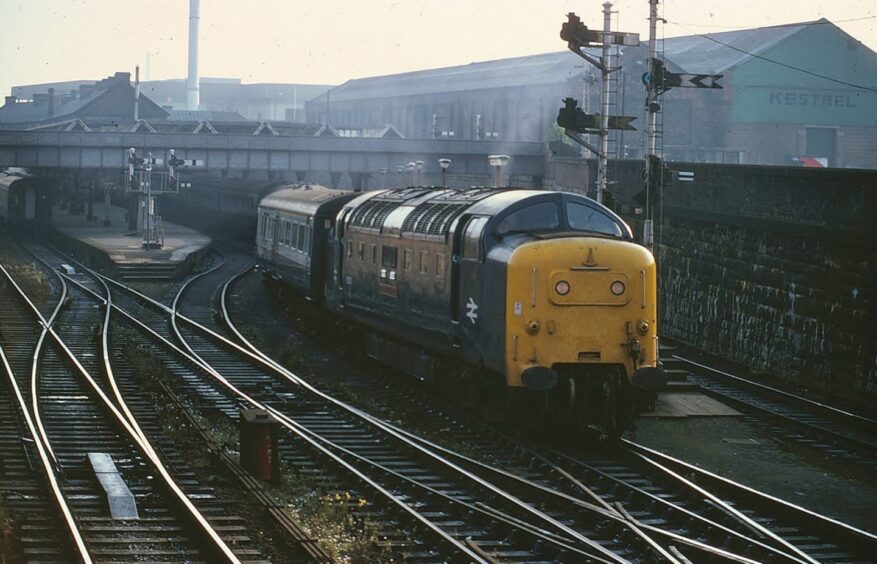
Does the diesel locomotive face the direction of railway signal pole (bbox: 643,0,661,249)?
no

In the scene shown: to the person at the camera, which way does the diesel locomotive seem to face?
facing the viewer and to the right of the viewer

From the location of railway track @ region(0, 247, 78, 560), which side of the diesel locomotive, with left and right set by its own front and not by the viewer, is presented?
right

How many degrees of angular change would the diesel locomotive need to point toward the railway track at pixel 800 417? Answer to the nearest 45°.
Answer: approximately 90° to its left
